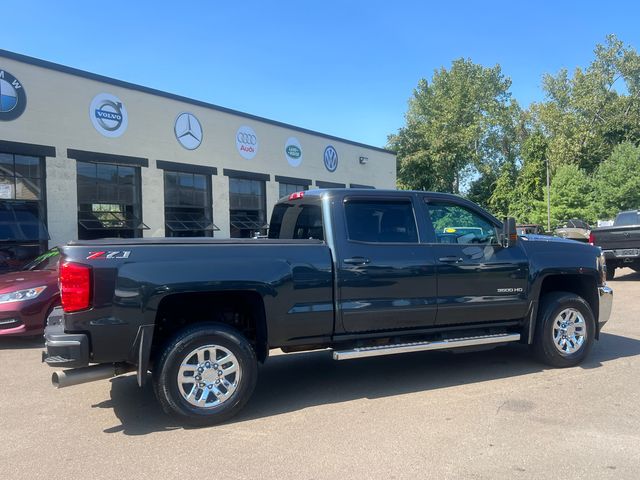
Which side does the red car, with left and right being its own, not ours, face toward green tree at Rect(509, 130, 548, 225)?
back

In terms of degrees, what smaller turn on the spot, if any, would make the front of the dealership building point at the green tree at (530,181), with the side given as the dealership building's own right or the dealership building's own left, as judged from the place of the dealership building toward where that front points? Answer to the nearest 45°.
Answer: approximately 90° to the dealership building's own left

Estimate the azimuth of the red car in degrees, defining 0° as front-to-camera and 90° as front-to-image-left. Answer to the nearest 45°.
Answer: approximately 45°

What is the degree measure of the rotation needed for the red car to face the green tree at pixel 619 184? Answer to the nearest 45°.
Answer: approximately 135° to its left

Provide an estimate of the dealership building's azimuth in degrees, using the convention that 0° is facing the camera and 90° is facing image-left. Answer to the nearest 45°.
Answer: approximately 315°

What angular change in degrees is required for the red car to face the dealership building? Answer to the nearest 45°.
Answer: approximately 135° to its right

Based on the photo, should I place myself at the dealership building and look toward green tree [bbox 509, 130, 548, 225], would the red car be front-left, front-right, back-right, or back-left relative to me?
back-right

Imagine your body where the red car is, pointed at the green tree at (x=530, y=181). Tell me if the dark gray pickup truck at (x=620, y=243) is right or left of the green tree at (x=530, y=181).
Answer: right

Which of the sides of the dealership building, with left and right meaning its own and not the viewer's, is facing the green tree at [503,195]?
left

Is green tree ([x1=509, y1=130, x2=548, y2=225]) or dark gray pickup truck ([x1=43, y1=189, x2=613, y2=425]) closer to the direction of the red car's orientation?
the dark gray pickup truck

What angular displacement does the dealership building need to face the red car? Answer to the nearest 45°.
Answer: approximately 45° to its right

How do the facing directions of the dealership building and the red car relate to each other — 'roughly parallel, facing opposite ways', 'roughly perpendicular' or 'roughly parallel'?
roughly perpendicular

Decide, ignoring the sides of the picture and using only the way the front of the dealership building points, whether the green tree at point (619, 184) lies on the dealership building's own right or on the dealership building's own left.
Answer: on the dealership building's own left

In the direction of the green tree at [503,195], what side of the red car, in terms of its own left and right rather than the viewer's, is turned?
back
